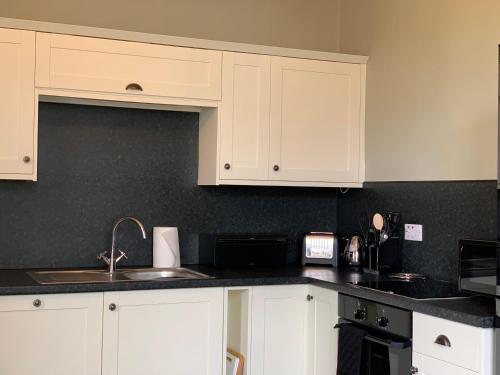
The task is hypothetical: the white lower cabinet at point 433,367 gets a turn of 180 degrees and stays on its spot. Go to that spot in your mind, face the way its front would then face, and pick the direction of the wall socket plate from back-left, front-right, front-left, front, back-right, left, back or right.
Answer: front-left

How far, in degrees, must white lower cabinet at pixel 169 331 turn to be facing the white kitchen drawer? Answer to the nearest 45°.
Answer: approximately 45° to its left

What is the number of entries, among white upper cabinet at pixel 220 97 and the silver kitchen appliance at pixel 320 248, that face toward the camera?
2

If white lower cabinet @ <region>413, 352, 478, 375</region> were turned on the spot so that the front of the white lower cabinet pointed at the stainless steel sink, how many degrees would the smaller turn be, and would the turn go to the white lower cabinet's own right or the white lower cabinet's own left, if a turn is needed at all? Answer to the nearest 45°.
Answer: approximately 45° to the white lower cabinet's own right

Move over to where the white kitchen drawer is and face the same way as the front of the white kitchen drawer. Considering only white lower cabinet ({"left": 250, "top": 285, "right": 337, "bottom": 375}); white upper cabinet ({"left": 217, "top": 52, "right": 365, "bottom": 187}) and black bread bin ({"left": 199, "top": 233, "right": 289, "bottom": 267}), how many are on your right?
3

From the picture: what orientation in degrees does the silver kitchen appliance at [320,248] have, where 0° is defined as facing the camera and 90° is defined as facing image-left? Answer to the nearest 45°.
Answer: approximately 0°
